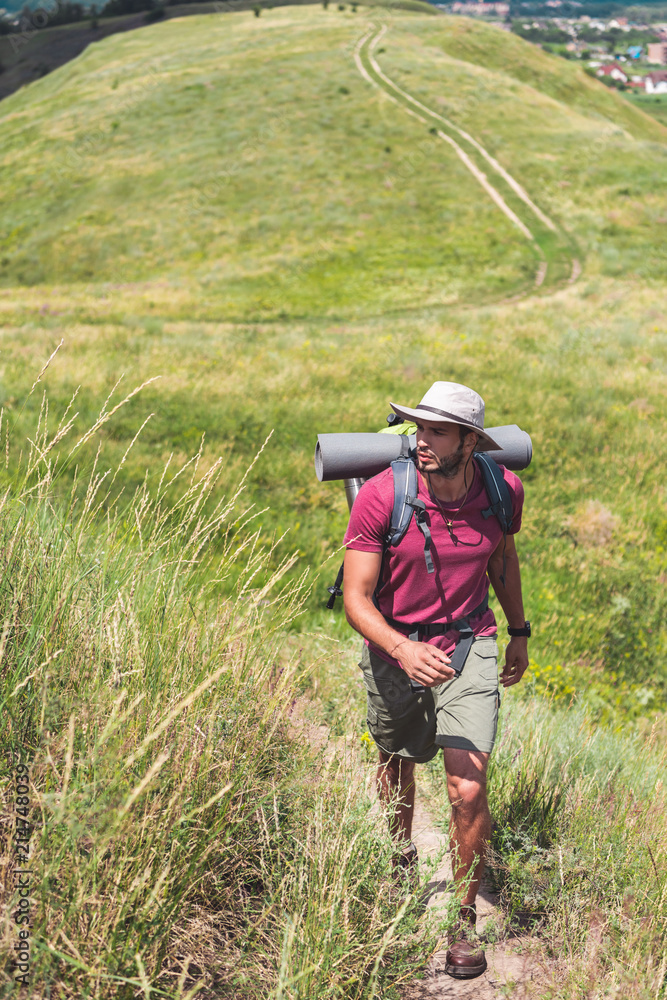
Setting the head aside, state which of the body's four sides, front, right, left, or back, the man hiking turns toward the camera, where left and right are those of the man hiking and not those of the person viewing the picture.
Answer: front
